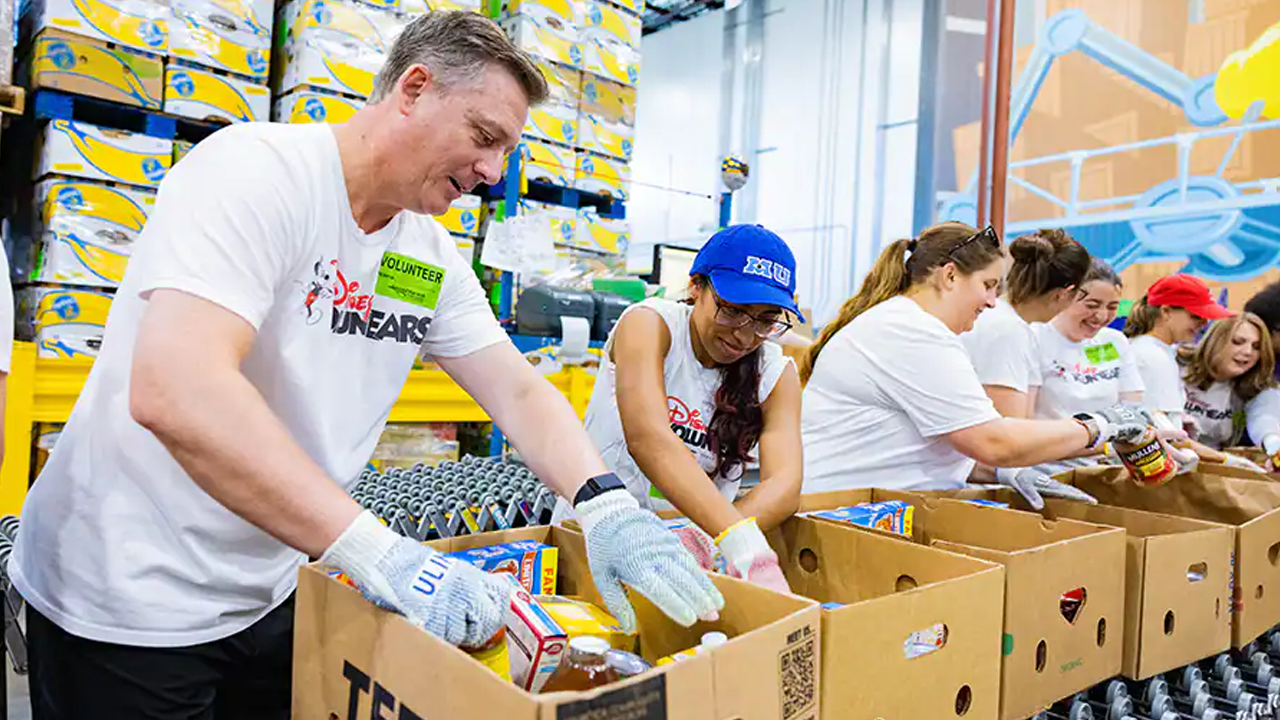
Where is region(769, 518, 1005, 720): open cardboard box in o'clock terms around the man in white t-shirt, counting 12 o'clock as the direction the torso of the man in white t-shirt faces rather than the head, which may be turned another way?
The open cardboard box is roughly at 11 o'clock from the man in white t-shirt.

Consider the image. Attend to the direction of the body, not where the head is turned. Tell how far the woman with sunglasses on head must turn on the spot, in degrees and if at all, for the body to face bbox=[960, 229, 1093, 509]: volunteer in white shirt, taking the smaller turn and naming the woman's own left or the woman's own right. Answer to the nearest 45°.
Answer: approximately 90° to the woman's own left

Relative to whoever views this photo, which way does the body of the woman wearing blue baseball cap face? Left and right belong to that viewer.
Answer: facing the viewer and to the right of the viewer

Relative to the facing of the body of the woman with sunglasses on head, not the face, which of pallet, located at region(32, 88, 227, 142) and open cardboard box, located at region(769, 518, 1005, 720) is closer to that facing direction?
the open cardboard box

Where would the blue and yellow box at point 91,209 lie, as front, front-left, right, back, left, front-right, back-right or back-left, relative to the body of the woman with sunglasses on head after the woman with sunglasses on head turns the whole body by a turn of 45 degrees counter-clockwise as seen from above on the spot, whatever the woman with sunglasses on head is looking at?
back-left

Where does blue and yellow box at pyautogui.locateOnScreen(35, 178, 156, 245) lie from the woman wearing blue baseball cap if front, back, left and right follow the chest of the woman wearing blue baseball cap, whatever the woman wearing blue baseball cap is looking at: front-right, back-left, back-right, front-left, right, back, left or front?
back

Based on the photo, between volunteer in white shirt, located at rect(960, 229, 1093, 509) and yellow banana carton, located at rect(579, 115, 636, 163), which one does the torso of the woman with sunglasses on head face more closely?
the volunteer in white shirt

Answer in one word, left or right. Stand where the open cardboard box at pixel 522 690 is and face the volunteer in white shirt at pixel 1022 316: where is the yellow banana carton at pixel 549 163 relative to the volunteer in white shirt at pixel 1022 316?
left

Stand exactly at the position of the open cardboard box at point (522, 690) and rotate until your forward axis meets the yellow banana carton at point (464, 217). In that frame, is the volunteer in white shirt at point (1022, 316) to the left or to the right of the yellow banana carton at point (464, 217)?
right

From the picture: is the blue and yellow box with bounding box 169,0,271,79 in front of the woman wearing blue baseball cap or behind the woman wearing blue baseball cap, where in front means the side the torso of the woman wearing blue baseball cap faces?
behind

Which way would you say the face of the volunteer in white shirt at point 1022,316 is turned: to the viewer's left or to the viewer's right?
to the viewer's right

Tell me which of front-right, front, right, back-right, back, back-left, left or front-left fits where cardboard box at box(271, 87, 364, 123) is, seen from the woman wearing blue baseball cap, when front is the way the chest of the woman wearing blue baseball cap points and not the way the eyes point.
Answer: back
